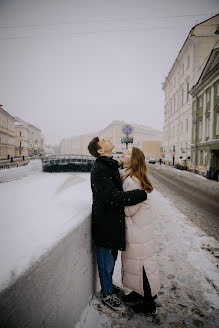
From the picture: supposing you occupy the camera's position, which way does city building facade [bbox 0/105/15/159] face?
facing to the right of the viewer

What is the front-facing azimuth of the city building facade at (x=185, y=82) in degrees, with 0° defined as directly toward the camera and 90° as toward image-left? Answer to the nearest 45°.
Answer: approximately 90°

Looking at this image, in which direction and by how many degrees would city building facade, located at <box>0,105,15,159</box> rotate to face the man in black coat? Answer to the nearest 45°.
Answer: approximately 90° to its right

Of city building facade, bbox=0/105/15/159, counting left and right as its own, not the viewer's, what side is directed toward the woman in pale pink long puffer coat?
right

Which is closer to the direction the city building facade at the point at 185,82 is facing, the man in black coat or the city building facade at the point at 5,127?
the city building facade

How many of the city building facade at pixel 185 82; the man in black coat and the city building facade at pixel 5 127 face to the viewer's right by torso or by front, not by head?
2

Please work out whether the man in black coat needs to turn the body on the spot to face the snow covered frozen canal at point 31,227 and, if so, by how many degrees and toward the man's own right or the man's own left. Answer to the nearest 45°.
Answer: approximately 135° to the man's own right

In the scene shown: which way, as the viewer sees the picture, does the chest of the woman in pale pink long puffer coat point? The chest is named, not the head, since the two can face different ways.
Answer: to the viewer's left

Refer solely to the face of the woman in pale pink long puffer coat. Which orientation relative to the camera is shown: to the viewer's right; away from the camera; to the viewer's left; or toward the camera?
to the viewer's left

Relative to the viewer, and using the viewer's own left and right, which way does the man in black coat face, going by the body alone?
facing to the right of the viewer

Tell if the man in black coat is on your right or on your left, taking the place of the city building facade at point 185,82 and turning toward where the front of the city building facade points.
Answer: on your left
